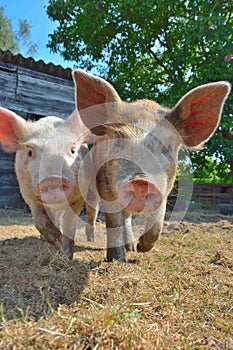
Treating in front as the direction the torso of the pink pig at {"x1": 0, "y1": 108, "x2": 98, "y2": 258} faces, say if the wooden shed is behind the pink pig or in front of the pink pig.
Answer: behind

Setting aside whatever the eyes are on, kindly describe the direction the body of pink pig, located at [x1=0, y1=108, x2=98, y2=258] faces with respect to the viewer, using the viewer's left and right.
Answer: facing the viewer

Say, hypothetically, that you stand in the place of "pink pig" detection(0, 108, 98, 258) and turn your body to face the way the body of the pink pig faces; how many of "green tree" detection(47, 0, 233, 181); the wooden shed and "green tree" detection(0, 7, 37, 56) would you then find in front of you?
0

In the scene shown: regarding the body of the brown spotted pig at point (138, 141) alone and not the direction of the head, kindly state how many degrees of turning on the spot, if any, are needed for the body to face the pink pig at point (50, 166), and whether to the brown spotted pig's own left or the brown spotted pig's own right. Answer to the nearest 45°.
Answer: approximately 90° to the brown spotted pig's own right

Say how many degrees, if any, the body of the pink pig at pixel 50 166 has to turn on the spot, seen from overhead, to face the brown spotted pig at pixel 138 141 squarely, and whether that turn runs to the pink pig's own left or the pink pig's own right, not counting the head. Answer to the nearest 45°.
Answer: approximately 45° to the pink pig's own left

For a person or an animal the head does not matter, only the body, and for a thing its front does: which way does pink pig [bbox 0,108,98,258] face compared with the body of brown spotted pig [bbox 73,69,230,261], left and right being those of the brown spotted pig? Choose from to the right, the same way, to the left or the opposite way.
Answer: the same way

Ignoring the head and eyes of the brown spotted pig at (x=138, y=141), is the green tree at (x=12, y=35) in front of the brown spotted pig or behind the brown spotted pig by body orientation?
behind

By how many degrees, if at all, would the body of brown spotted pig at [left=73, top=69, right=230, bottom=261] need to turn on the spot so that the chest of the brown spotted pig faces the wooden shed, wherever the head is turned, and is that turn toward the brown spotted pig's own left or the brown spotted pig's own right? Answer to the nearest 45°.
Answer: approximately 135° to the brown spotted pig's own right

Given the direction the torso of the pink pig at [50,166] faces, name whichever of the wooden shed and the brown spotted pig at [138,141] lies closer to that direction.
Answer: the brown spotted pig

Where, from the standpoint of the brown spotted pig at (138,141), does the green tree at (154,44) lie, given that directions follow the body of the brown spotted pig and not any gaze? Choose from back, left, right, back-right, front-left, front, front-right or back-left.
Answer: back

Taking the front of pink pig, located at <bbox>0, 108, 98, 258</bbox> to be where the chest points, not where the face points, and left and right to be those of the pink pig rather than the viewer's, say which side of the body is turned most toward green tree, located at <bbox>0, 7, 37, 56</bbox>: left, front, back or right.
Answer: back

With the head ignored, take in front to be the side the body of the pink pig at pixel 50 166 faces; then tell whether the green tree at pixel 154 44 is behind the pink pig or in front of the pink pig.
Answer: behind

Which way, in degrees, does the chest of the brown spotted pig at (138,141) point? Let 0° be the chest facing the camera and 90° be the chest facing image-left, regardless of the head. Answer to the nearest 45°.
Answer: approximately 0°

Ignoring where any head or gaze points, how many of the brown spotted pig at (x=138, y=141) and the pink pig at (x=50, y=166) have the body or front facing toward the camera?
2

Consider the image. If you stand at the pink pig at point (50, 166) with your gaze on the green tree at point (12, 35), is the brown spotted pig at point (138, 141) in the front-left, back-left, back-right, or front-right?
back-right
